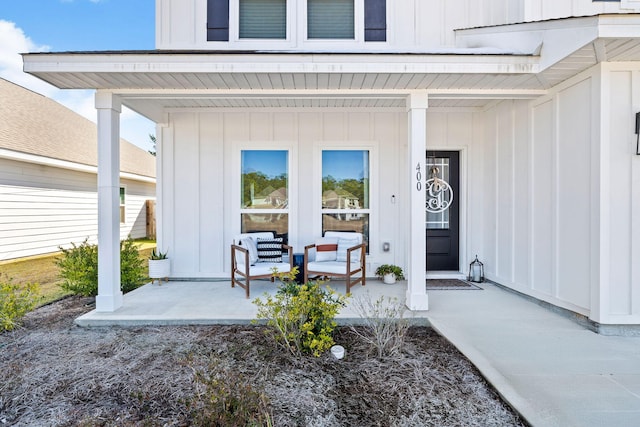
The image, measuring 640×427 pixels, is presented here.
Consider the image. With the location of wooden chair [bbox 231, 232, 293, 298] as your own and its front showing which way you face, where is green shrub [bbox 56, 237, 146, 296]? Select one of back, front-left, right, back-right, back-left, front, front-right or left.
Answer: back-right

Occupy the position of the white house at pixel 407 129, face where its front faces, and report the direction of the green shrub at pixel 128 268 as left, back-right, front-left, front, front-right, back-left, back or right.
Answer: right

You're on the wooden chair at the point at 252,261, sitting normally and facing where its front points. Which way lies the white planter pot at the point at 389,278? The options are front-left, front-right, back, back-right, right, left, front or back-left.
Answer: front-left

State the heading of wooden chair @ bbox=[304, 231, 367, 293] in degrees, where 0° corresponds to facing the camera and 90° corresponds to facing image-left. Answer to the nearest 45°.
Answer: approximately 45°

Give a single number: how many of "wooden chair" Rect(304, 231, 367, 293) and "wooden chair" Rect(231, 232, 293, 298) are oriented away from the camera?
0

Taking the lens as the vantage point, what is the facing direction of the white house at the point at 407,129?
facing the viewer

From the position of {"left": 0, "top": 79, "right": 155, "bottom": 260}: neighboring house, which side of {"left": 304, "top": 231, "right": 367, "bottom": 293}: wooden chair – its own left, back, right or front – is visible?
right

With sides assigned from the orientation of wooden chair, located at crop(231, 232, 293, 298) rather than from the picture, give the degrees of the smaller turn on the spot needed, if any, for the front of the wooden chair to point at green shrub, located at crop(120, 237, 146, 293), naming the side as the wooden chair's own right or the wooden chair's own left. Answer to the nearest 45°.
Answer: approximately 135° to the wooden chair's own right
